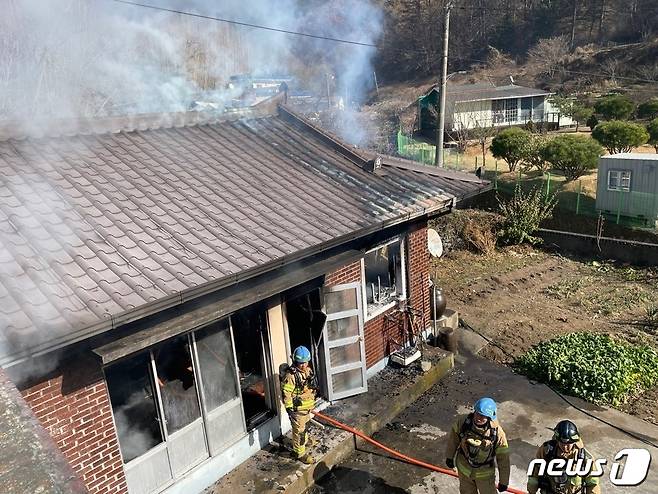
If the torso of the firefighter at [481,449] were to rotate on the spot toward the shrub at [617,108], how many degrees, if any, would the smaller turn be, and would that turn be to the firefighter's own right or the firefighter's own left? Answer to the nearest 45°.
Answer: approximately 180°

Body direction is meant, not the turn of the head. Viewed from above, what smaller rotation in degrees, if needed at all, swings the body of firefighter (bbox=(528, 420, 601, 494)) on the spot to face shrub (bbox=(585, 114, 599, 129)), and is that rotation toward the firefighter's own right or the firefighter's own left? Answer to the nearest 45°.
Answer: approximately 180°

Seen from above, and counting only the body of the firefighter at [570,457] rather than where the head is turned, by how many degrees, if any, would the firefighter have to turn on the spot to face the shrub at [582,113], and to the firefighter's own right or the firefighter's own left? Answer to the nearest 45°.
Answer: approximately 180°

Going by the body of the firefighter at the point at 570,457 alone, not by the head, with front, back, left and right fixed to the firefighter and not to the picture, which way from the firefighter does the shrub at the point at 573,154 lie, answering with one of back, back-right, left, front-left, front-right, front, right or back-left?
back

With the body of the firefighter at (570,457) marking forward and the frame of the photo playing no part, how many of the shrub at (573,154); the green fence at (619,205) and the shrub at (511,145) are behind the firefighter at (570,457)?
3

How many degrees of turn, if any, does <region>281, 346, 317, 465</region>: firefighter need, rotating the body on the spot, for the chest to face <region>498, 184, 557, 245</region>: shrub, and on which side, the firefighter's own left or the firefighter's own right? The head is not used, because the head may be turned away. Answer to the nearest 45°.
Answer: approximately 90° to the firefighter's own left

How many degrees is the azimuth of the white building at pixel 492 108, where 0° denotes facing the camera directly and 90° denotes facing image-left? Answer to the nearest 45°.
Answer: approximately 0°

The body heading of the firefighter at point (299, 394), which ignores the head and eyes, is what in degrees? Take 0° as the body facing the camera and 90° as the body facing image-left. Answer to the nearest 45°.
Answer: approximately 315°

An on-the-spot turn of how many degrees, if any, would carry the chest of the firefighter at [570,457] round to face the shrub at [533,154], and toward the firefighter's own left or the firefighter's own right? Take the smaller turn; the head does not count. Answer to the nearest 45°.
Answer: approximately 180°

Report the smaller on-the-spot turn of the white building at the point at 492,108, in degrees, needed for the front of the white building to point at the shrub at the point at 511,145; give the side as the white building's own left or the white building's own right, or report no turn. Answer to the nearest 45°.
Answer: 0° — it already faces it

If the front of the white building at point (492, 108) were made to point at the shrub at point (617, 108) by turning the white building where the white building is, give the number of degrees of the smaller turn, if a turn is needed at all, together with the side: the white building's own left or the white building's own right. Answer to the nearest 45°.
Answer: approximately 45° to the white building's own left

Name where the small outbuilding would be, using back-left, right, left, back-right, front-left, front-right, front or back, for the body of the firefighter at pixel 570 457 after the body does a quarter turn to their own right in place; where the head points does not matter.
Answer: right

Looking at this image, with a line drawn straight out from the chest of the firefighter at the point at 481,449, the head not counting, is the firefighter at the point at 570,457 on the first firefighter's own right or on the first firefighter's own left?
on the first firefighter's own left
